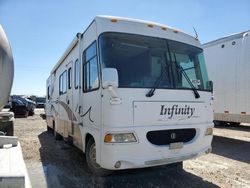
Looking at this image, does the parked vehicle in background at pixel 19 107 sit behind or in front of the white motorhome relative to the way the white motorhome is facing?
behind

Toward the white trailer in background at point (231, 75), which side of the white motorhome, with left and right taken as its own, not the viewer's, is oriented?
left

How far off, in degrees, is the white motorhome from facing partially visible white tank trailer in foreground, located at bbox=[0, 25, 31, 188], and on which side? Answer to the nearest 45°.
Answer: approximately 45° to its right
